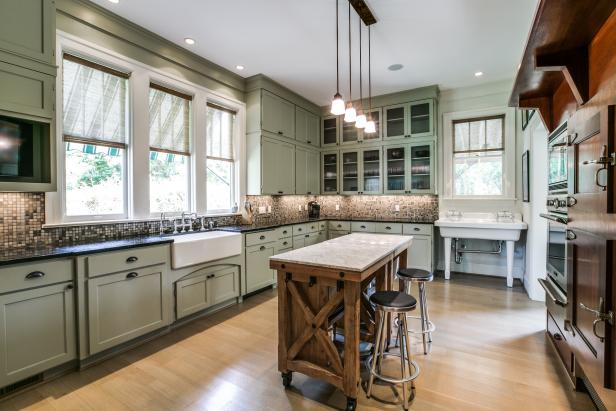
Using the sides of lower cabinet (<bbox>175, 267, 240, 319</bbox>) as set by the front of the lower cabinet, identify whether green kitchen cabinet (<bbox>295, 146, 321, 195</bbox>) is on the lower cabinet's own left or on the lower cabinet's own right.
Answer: on the lower cabinet's own left

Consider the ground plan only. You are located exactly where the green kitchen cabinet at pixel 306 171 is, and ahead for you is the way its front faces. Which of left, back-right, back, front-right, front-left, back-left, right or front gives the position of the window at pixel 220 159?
right

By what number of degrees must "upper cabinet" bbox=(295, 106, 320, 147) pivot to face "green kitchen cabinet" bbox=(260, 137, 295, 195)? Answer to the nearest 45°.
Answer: approximately 90° to its right

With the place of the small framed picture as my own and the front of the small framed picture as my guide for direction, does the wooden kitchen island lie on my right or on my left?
on my left

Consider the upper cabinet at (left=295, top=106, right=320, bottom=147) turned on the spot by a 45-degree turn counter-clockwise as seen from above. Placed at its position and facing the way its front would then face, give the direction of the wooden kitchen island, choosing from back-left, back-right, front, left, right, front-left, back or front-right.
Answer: right

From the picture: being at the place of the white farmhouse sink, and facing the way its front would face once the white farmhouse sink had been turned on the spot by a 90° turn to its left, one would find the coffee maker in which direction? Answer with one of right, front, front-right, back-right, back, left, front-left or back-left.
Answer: front

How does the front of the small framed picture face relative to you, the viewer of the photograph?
facing to the left of the viewer

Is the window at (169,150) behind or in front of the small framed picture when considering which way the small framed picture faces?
in front

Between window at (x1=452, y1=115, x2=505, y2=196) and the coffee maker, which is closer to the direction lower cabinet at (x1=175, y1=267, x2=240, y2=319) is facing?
the window

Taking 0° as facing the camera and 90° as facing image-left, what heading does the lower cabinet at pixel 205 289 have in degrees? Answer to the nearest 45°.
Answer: approximately 315°

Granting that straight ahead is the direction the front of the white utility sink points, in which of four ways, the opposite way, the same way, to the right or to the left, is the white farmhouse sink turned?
to the left

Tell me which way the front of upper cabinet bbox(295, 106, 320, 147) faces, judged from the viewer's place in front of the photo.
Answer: facing the viewer and to the right of the viewer

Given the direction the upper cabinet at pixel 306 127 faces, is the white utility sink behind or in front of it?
in front

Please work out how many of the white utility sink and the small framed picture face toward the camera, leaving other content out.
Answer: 1
